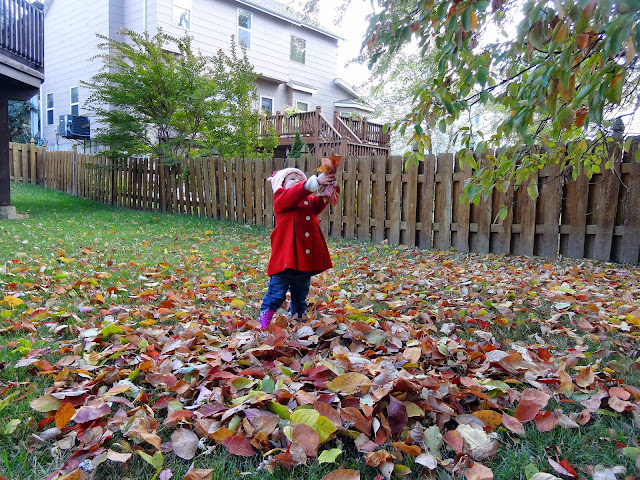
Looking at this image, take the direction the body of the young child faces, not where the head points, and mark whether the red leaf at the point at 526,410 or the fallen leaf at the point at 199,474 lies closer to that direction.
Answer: the red leaf
